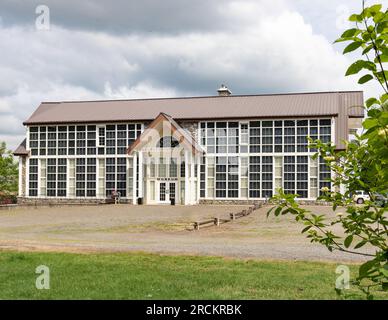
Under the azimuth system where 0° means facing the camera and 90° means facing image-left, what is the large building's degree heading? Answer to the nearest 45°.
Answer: approximately 0°
